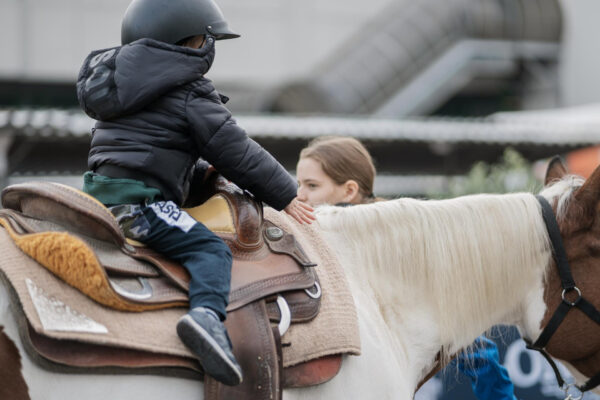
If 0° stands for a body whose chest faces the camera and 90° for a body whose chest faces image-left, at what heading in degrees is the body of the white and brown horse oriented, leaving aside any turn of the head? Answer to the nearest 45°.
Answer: approximately 270°

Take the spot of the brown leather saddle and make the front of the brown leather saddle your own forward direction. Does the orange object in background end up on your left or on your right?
on your left

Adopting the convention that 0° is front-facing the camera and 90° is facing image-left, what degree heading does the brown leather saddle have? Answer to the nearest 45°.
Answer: approximately 270°
